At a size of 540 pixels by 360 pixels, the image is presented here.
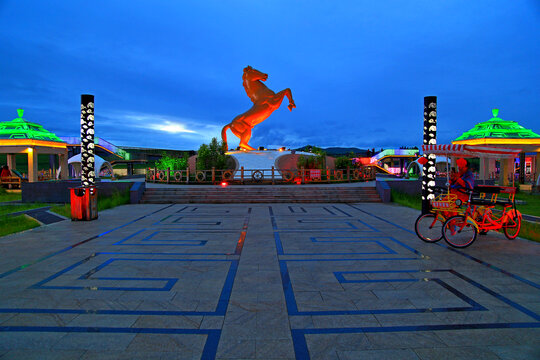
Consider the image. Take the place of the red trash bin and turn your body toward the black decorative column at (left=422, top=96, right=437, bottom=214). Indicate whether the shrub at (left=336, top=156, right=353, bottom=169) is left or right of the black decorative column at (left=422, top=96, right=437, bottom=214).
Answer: left

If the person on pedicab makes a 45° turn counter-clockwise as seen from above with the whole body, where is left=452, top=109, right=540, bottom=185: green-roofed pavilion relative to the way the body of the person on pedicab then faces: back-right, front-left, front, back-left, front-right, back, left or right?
back

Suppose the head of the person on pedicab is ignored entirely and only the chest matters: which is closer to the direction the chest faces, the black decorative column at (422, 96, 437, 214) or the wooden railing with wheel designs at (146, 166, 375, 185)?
the wooden railing with wheel designs

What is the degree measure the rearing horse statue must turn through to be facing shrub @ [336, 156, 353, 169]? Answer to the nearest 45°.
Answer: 0° — it already faces it

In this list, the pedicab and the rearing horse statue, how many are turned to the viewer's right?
1

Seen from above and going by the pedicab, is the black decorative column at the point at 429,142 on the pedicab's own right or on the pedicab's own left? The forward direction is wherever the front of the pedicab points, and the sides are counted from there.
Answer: on the pedicab's own right

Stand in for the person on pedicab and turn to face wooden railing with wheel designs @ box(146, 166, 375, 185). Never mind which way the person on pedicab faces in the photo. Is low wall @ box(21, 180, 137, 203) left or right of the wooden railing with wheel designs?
left

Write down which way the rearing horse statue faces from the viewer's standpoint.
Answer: facing to the right of the viewer

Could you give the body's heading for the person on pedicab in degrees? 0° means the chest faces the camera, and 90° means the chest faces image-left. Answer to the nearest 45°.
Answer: approximately 45°

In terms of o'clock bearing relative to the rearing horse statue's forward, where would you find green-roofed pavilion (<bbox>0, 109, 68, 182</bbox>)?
The green-roofed pavilion is roughly at 6 o'clock from the rearing horse statue.

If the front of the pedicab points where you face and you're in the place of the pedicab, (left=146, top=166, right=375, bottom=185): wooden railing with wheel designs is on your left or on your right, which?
on your right
